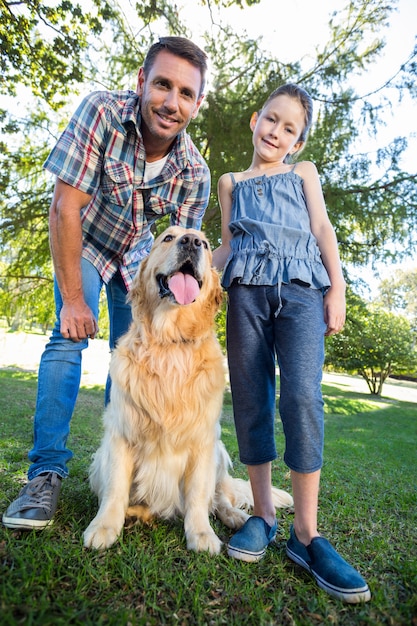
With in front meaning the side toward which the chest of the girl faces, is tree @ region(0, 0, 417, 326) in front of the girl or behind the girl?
behind

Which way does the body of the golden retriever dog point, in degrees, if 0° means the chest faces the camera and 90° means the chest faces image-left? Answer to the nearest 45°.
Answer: approximately 0°

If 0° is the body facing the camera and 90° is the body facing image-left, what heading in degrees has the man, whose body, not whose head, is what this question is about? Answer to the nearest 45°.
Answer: approximately 0°
